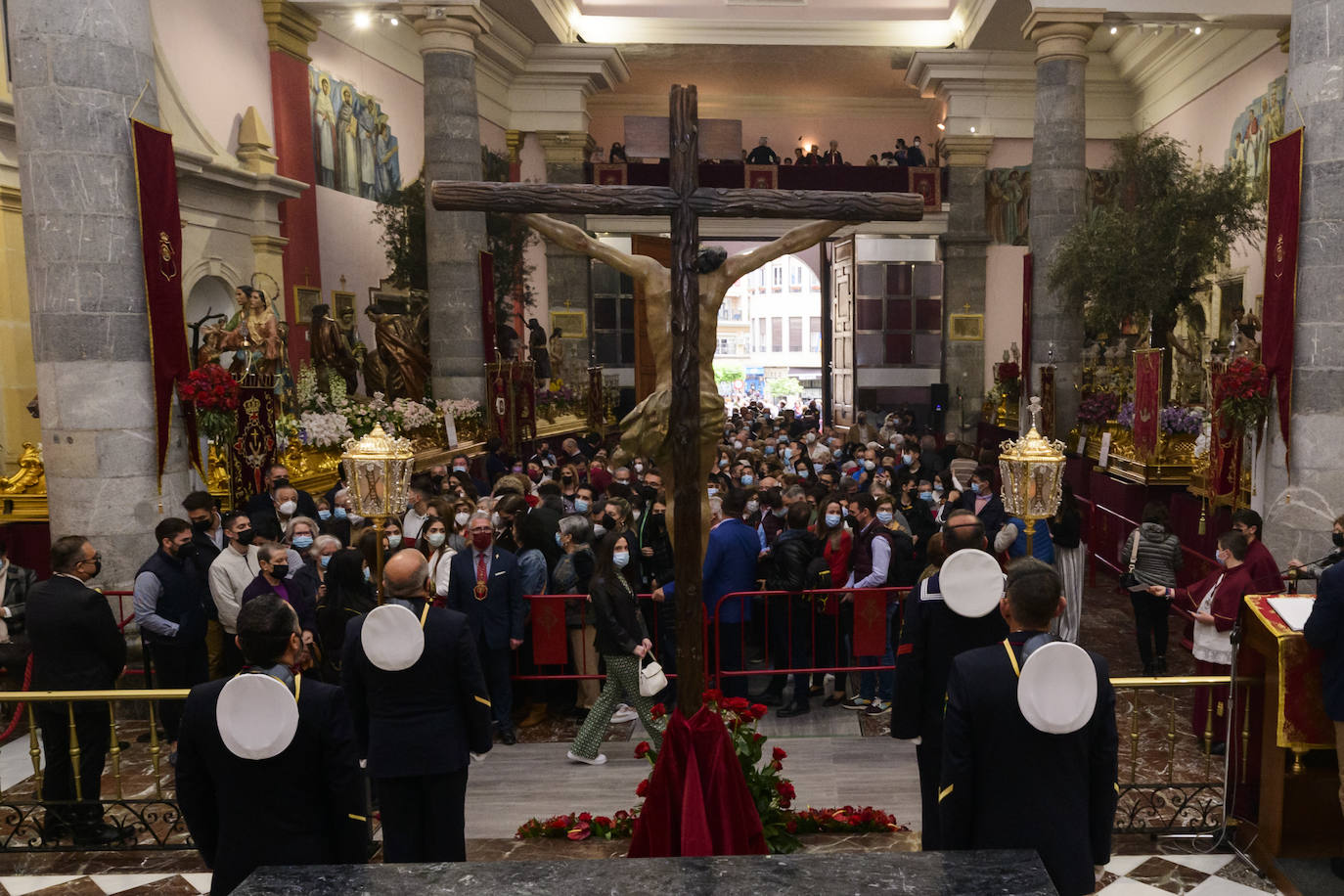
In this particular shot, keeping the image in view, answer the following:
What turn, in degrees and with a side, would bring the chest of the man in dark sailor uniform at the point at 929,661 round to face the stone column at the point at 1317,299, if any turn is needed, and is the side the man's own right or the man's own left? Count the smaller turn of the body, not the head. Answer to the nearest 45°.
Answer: approximately 45° to the man's own right

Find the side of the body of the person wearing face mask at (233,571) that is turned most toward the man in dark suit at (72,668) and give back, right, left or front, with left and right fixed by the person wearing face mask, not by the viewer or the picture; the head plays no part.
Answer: right

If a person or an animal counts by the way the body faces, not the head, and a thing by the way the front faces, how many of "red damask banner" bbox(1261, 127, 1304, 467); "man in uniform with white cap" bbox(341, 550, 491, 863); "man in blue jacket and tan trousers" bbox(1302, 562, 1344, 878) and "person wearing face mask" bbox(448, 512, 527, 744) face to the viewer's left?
2

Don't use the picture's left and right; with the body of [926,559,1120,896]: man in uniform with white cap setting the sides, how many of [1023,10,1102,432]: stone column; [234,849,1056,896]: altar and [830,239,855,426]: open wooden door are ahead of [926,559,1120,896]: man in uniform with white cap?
2

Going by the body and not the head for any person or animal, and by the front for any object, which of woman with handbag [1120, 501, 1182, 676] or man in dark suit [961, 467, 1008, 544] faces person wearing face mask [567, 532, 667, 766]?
the man in dark suit

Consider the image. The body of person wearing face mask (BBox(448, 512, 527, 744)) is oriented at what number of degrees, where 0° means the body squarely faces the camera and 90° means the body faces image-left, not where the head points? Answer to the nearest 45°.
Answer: approximately 0°

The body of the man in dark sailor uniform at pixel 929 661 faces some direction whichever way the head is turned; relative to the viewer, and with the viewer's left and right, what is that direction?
facing away from the viewer

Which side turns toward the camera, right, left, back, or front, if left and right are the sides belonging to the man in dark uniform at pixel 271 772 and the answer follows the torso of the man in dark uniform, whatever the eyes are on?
back

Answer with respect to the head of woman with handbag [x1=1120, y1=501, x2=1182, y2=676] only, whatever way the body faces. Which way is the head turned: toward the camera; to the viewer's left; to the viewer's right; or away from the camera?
away from the camera

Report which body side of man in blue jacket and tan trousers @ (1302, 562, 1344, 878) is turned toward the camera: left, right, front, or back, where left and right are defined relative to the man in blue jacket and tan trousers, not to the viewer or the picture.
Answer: left

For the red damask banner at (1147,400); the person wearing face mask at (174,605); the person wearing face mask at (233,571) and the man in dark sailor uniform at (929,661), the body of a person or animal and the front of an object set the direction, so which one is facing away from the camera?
the man in dark sailor uniform

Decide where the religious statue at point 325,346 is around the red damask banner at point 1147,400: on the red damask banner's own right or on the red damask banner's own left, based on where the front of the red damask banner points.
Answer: on the red damask banner's own right

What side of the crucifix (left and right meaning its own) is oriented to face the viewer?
back

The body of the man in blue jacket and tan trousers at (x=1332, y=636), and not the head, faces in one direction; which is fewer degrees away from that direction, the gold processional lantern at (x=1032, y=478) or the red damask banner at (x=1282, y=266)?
the gold processional lantern

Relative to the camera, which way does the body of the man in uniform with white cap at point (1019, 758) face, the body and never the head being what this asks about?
away from the camera

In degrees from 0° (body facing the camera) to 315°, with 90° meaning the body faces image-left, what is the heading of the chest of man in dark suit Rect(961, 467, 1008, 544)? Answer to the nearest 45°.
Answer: approximately 45°
